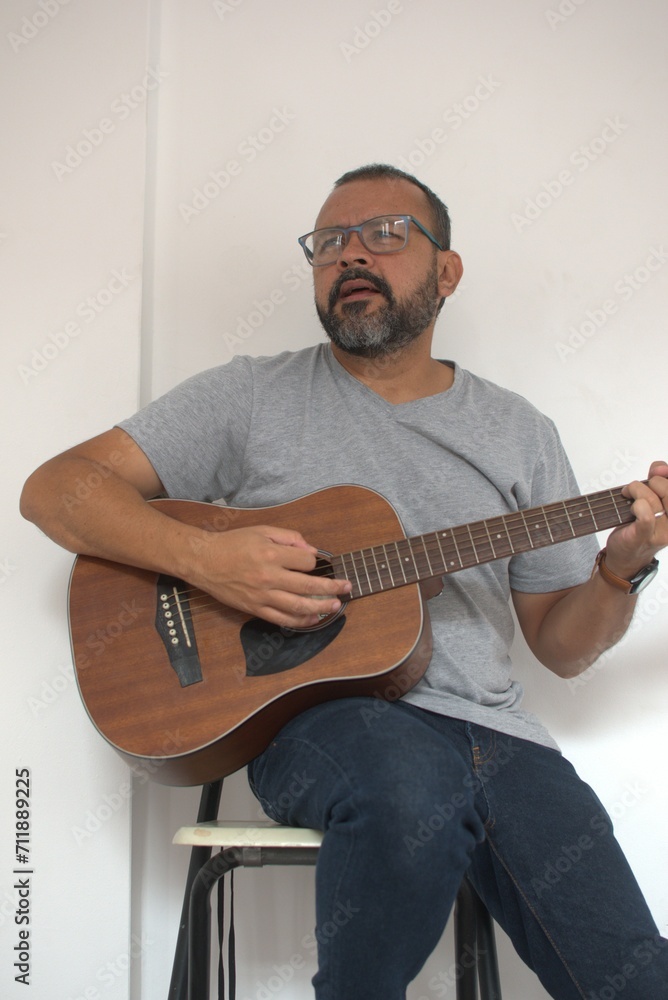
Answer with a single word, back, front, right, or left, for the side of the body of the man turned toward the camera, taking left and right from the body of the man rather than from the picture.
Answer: front
